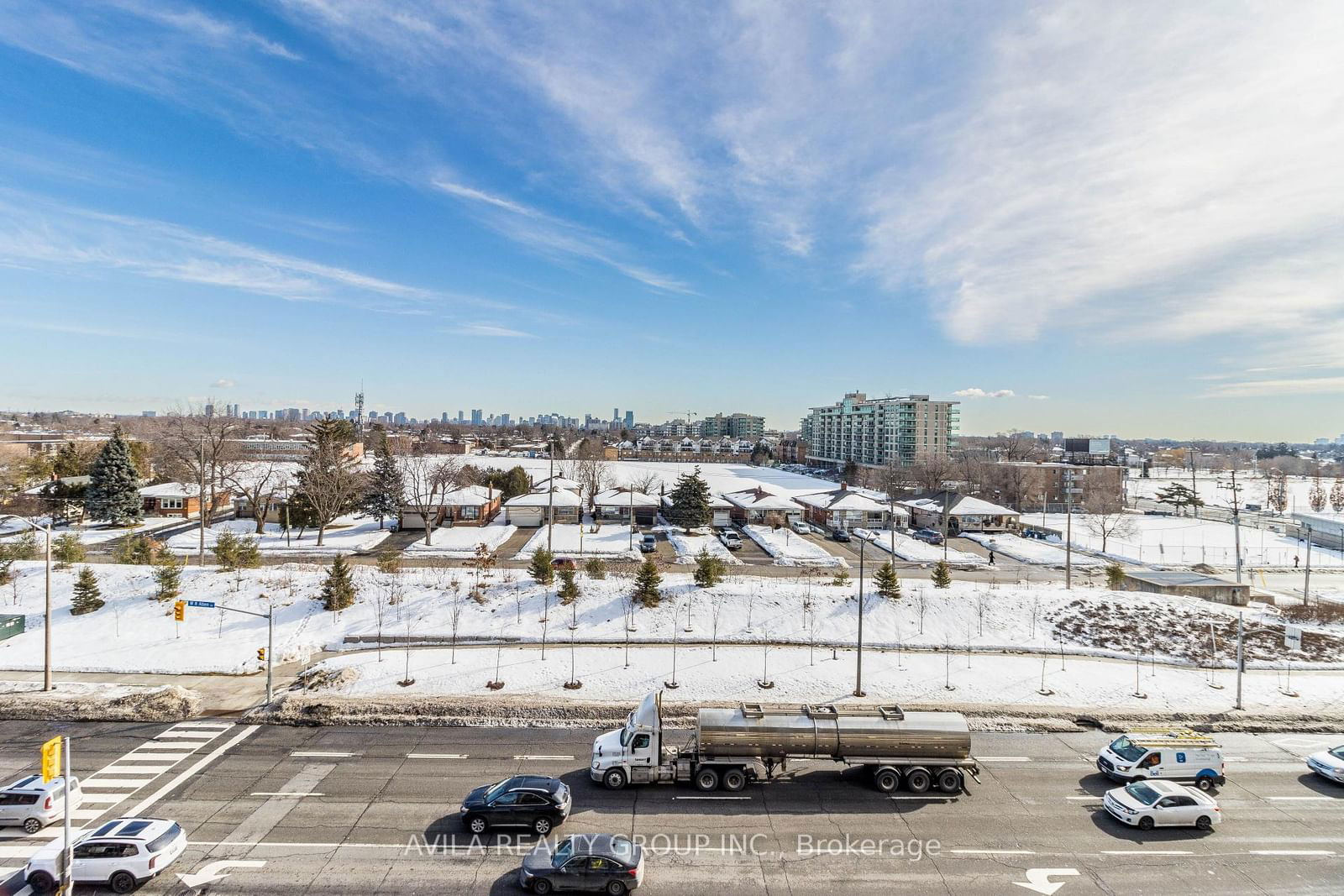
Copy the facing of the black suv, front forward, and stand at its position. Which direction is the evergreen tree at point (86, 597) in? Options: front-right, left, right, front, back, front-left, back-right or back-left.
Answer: front-right

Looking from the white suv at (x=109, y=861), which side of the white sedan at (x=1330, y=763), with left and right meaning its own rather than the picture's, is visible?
front

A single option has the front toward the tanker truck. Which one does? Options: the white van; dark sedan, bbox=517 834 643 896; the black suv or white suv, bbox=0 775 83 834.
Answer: the white van

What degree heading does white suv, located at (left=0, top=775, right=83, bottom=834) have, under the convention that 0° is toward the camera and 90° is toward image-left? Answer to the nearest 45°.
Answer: approximately 135°

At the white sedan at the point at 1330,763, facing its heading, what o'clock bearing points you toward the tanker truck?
The tanker truck is roughly at 12 o'clock from the white sedan.

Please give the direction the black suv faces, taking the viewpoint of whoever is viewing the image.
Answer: facing to the left of the viewer

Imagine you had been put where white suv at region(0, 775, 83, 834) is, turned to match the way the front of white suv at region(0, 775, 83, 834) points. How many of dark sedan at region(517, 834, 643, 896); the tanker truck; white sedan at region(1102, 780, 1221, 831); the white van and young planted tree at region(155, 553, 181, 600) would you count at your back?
4

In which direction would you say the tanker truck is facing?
to the viewer's left

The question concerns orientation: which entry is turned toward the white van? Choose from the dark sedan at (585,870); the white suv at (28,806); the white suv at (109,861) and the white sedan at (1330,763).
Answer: the white sedan

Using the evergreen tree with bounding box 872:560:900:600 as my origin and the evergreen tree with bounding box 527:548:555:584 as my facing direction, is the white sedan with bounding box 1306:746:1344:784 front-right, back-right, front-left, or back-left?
back-left

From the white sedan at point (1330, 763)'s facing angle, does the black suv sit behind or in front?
in front
